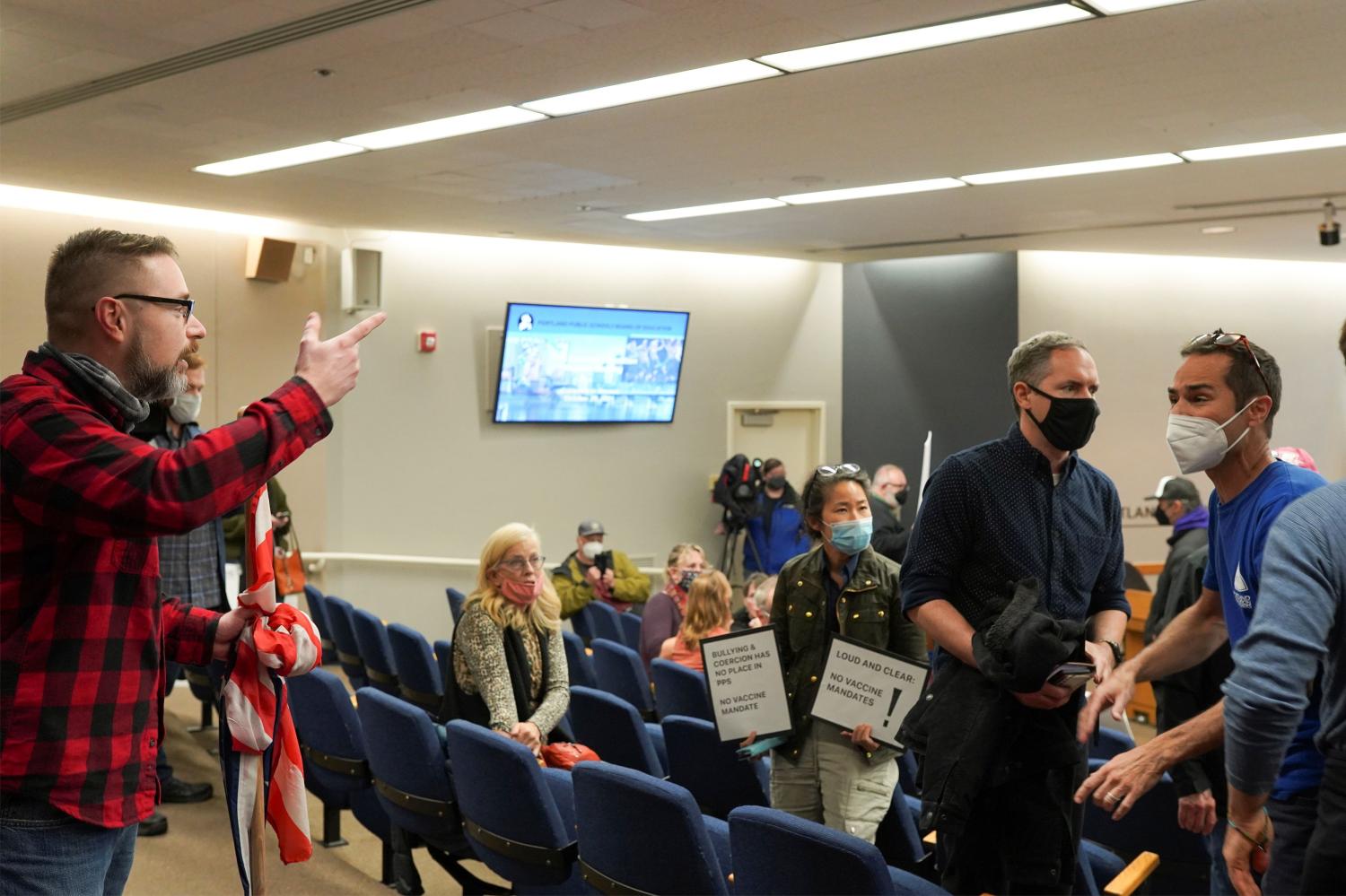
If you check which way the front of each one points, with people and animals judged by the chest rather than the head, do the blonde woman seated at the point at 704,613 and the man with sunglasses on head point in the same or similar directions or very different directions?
very different directions

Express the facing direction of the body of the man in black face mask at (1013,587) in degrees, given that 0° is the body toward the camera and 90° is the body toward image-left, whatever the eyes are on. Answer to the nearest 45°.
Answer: approximately 315°

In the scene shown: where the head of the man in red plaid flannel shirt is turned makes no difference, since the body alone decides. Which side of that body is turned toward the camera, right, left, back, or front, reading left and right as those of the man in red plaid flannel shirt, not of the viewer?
right

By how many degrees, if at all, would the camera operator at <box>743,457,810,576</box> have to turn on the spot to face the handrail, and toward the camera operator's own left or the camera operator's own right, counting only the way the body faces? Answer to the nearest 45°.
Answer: approximately 45° to the camera operator's own right

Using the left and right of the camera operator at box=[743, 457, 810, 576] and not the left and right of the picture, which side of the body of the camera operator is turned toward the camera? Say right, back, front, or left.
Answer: front

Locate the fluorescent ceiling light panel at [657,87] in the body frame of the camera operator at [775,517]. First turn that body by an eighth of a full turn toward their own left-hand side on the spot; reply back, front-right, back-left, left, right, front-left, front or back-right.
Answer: front-right

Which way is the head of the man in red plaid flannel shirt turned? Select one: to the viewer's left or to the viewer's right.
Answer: to the viewer's right

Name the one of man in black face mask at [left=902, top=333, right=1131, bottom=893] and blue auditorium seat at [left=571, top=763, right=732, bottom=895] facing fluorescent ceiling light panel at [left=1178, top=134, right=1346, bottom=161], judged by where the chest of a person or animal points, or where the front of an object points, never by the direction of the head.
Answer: the blue auditorium seat
